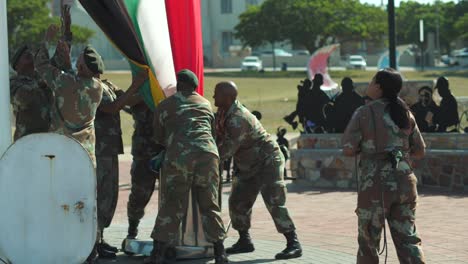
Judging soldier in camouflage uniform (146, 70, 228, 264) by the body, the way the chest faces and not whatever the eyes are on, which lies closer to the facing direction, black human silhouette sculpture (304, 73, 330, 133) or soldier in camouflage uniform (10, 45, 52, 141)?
the black human silhouette sculpture

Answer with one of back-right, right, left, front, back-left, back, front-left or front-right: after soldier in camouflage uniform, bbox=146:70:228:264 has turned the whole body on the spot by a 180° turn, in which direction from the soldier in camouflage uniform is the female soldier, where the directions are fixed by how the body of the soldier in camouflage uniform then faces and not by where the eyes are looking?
front-left

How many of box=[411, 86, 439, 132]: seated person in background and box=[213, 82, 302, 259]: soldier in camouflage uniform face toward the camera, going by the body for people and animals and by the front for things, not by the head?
1

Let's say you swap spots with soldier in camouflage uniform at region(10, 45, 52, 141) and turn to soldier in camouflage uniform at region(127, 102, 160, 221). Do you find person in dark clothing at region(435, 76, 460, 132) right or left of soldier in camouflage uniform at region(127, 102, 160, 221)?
left

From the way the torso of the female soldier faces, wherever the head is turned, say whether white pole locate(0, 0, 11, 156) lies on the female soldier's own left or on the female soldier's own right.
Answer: on the female soldier's own left

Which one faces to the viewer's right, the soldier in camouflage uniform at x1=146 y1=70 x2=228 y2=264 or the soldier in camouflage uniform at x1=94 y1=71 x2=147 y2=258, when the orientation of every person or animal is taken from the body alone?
the soldier in camouflage uniform at x1=94 y1=71 x2=147 y2=258

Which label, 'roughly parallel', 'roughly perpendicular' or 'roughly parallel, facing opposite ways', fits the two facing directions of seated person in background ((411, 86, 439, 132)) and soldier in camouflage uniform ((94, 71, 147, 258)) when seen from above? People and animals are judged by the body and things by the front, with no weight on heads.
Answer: roughly perpendicular

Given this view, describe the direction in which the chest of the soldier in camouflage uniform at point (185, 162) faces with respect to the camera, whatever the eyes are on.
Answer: away from the camera

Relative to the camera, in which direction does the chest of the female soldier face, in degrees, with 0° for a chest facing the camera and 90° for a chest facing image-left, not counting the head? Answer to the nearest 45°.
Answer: approximately 180°

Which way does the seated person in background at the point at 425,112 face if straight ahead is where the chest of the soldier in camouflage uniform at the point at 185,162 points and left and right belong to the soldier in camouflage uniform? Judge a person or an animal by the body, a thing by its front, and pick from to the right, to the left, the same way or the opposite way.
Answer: the opposite way

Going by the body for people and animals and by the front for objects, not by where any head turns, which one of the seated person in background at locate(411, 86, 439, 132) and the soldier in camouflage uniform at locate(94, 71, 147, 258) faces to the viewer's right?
the soldier in camouflage uniform

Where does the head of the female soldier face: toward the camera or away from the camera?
away from the camera

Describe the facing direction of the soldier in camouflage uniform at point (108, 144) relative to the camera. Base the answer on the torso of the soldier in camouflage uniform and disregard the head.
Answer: to the viewer's right

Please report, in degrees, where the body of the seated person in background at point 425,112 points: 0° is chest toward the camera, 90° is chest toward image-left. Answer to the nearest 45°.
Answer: approximately 0°

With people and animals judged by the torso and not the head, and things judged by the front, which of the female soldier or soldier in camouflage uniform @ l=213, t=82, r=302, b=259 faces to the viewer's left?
the soldier in camouflage uniform
